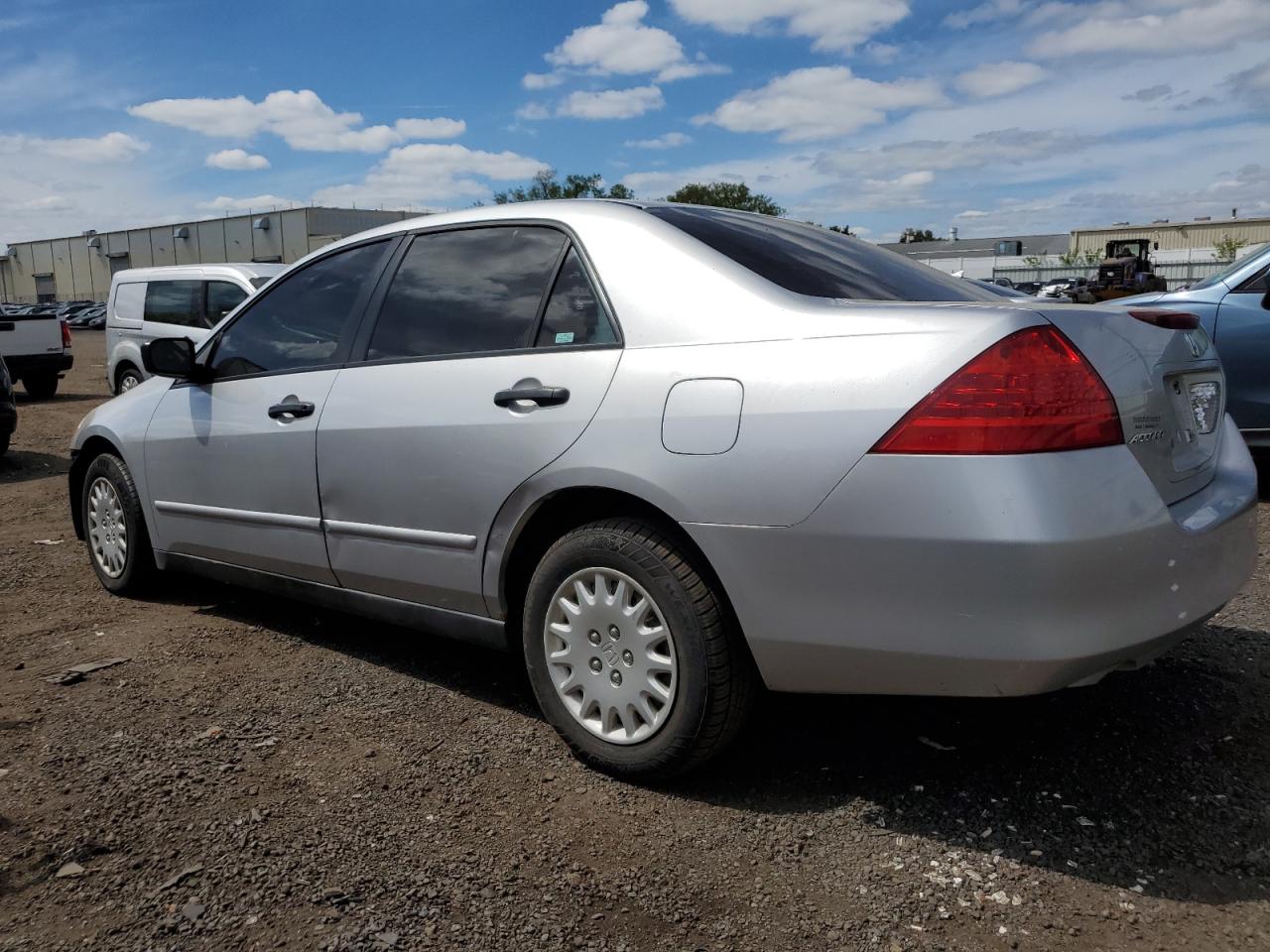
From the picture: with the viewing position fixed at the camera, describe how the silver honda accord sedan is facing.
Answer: facing away from the viewer and to the left of the viewer

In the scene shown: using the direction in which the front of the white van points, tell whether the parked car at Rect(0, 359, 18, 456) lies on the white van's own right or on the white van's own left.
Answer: on the white van's own right

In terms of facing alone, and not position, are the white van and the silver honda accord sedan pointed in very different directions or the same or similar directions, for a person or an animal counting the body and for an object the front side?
very different directions

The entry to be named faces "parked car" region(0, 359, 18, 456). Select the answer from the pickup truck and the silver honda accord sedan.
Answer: the silver honda accord sedan

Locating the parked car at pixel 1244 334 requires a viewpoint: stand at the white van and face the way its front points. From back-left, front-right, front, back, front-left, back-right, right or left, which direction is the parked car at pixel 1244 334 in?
front

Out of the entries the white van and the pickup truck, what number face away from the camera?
1

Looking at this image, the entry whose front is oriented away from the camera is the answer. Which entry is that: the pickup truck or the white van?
the pickup truck

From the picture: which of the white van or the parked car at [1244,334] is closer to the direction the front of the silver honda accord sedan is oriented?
the white van

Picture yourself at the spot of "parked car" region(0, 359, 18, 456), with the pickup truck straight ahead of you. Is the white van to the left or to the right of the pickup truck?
right

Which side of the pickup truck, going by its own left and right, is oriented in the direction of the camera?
back

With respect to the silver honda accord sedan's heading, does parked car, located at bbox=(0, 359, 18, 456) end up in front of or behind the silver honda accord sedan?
in front

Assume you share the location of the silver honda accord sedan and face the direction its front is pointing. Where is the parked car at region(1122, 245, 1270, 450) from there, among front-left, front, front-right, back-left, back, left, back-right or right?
right
